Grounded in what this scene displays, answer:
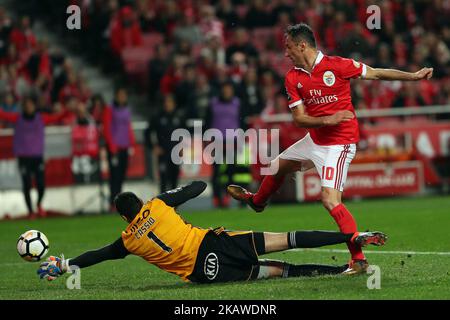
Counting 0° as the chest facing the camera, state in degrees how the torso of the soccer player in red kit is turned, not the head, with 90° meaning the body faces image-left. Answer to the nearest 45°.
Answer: approximately 45°

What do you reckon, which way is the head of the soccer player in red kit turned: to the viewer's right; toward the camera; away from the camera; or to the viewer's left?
to the viewer's left

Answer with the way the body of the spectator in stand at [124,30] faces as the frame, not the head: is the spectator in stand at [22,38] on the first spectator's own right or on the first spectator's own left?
on the first spectator's own right

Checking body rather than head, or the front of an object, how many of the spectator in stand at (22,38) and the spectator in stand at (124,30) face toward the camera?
2

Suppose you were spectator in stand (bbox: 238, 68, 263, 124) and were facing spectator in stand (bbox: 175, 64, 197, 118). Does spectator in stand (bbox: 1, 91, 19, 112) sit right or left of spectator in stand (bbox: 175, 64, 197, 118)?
left
